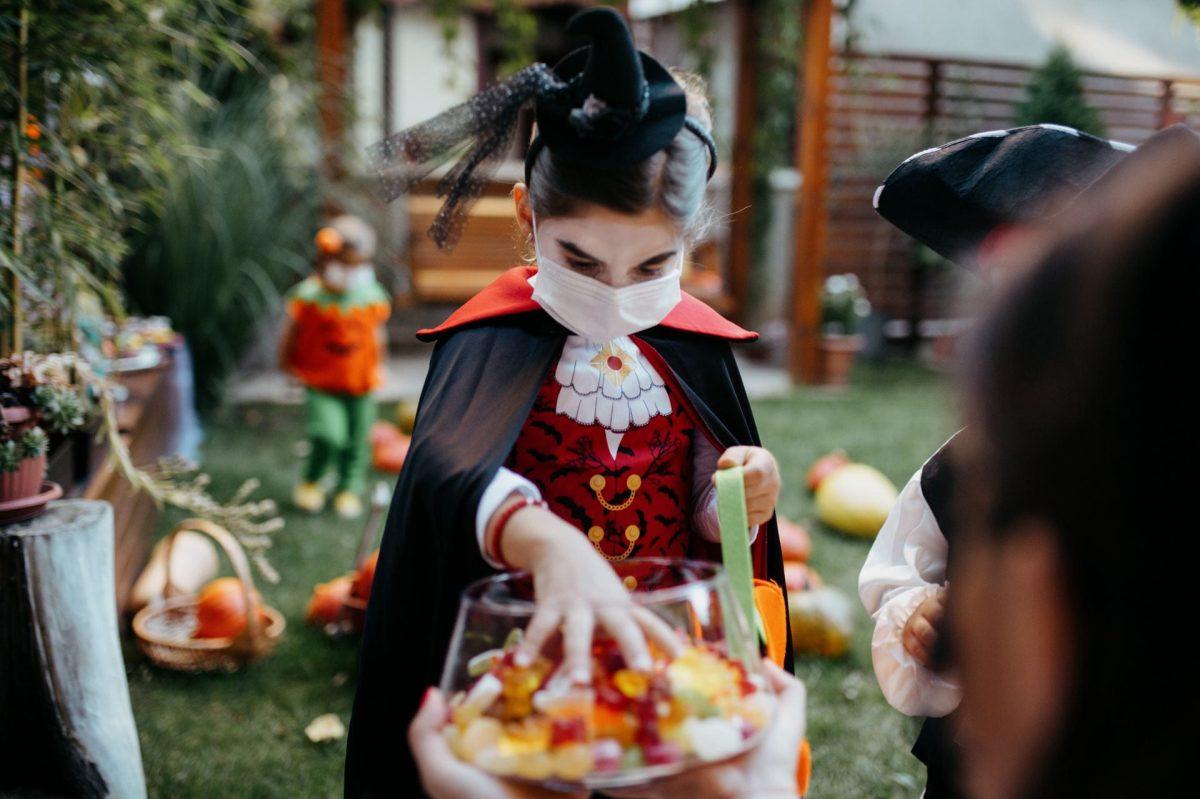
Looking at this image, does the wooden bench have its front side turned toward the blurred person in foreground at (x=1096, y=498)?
yes

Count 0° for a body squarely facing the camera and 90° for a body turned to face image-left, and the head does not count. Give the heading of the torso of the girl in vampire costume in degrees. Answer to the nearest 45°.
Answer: approximately 0°

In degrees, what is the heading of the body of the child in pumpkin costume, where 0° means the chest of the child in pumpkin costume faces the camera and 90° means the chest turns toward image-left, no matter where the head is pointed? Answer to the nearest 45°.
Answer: approximately 0°

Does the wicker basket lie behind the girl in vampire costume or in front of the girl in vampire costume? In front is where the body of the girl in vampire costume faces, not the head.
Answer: behind
